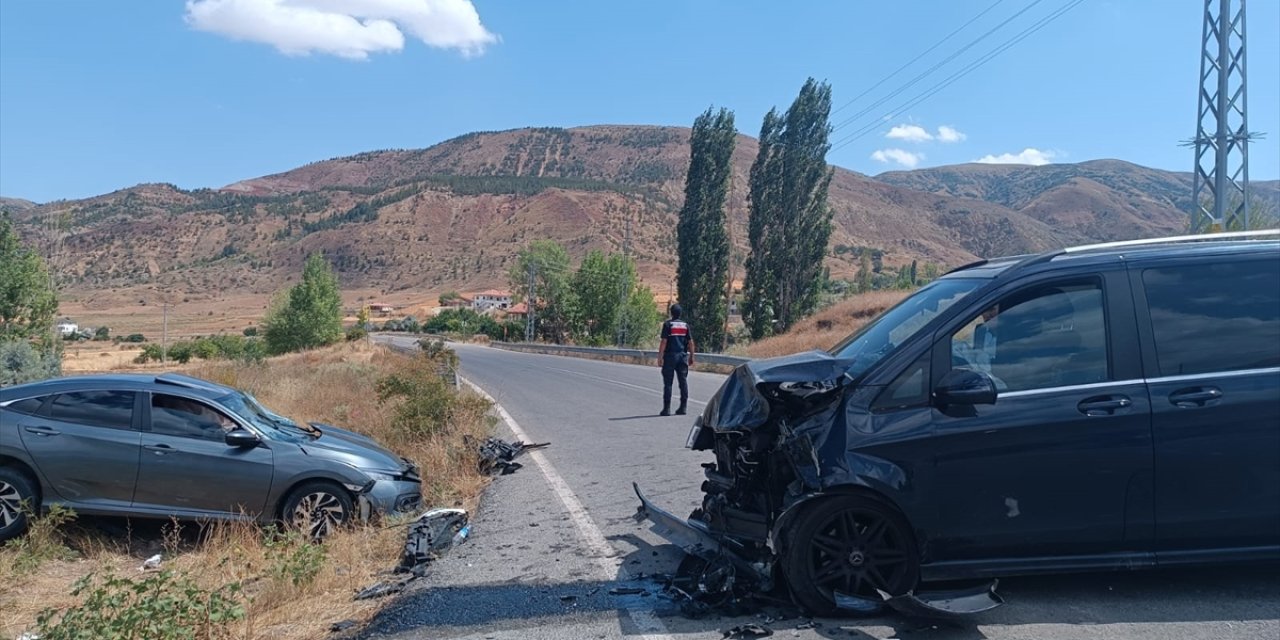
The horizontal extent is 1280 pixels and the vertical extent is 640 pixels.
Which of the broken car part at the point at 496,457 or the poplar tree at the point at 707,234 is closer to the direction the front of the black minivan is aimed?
the broken car part

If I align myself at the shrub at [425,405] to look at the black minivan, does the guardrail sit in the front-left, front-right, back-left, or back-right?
back-left

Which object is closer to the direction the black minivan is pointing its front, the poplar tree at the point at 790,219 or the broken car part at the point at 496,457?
the broken car part

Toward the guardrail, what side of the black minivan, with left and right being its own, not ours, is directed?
right

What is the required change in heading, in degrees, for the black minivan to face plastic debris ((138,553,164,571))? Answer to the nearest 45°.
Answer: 0° — it already faces it

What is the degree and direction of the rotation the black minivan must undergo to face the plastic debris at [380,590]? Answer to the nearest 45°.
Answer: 0° — it already faces it

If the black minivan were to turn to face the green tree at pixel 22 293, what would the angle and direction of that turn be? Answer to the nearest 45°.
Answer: approximately 45° to its right

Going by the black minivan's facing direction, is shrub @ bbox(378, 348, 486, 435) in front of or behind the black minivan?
in front

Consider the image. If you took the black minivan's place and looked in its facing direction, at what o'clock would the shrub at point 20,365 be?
The shrub is roughly at 1 o'clock from the black minivan.

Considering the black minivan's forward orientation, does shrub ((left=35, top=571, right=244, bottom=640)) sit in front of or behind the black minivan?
in front

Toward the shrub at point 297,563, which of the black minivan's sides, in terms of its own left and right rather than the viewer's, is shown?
front

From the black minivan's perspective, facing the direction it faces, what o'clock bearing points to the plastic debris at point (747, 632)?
The plastic debris is roughly at 11 o'clock from the black minivan.

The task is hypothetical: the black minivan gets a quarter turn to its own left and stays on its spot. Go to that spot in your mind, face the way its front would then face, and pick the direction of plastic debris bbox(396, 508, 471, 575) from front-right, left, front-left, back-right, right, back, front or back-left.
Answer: right

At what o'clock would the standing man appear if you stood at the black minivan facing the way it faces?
The standing man is roughly at 2 o'clock from the black minivan.

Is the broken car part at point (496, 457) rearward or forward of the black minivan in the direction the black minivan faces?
forward

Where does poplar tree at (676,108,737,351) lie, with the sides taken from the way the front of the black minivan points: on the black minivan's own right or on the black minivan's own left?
on the black minivan's own right

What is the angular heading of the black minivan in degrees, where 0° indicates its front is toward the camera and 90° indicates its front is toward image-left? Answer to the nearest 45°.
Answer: approximately 90°
